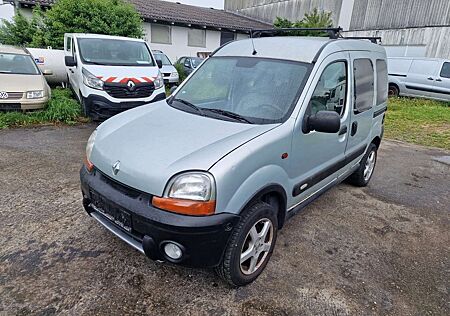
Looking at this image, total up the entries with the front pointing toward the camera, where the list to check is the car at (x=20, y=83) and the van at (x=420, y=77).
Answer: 1

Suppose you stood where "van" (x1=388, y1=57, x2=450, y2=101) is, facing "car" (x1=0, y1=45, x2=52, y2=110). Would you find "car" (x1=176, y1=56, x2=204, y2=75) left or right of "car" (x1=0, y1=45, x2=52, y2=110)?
right

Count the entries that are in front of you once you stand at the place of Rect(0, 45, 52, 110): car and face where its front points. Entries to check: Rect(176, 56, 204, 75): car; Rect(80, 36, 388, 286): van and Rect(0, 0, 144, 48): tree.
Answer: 1

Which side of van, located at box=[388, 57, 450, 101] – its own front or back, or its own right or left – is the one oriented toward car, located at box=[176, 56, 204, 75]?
back

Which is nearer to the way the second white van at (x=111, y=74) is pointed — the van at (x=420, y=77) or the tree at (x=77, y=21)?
the van

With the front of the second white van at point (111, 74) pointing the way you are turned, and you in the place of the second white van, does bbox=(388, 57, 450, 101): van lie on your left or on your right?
on your left

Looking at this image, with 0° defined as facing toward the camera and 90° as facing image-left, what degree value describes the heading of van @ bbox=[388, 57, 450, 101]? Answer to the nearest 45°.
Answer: approximately 270°

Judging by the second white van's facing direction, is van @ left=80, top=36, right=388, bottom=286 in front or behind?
in front

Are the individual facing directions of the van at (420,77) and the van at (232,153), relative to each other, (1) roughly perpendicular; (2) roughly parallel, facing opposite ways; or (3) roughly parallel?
roughly perpendicular

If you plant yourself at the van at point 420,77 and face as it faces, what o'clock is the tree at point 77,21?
The tree is roughly at 5 o'clock from the van.

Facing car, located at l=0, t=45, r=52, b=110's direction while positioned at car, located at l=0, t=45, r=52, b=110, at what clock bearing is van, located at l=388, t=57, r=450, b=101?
The van is roughly at 9 o'clock from the car.

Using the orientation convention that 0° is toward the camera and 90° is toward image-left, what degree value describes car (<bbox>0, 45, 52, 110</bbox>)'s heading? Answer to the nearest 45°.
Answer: approximately 0°

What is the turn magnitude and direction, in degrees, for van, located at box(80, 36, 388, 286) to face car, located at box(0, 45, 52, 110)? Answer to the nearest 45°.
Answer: approximately 90° to its right
